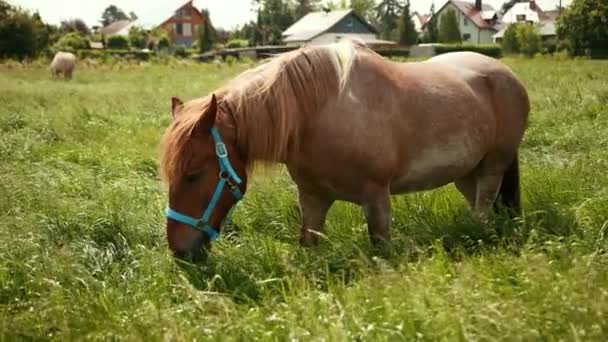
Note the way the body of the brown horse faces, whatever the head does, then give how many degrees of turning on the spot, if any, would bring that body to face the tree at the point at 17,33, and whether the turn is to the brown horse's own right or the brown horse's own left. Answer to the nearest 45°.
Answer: approximately 90° to the brown horse's own right

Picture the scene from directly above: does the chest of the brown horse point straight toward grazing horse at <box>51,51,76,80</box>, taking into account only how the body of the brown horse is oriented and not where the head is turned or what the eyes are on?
no

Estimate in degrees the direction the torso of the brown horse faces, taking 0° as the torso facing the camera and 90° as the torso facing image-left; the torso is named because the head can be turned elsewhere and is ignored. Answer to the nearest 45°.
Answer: approximately 45°

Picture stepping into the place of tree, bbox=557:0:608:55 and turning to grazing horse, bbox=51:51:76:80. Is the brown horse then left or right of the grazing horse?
left

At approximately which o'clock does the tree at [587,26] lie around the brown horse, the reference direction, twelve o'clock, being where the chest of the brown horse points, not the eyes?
The tree is roughly at 5 o'clock from the brown horse.

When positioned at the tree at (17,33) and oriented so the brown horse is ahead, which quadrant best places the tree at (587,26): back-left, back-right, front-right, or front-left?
front-left

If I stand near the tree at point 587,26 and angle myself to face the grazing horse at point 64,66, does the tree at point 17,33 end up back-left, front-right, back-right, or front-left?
front-right
